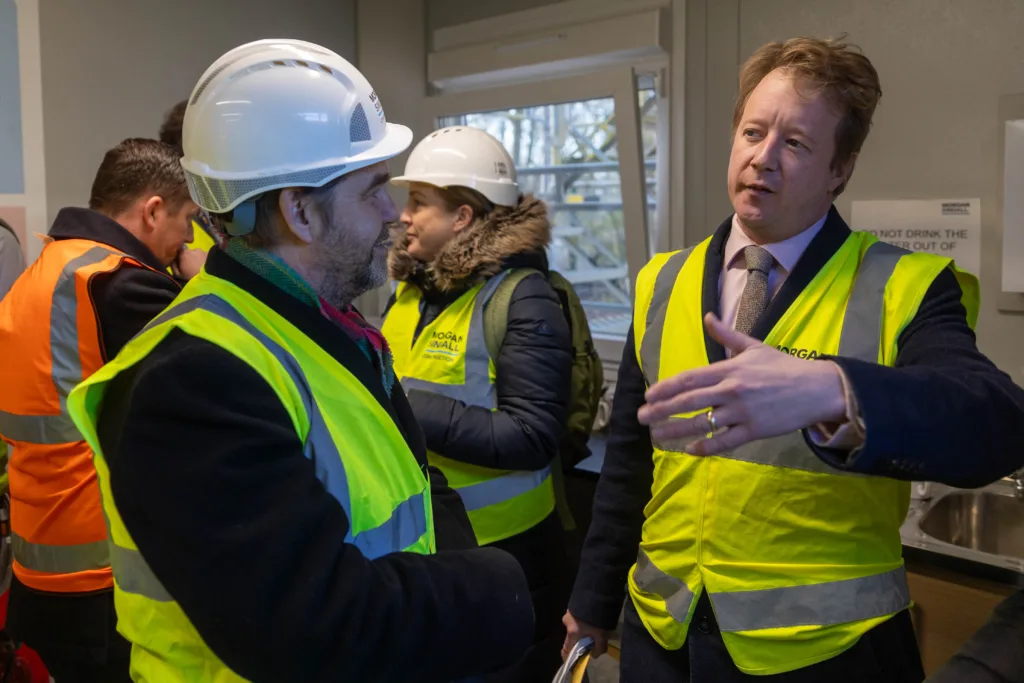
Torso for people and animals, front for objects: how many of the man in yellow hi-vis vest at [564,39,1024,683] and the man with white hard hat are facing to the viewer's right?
1

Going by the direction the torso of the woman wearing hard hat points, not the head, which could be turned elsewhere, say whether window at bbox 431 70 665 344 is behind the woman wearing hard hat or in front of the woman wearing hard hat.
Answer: behind

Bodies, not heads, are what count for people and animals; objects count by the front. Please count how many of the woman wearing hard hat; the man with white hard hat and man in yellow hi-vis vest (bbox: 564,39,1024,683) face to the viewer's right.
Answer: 1

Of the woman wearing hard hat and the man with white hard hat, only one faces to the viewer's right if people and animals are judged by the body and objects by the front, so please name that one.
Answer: the man with white hard hat

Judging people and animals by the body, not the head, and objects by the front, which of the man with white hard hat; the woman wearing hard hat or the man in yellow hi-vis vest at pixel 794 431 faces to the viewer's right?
the man with white hard hat

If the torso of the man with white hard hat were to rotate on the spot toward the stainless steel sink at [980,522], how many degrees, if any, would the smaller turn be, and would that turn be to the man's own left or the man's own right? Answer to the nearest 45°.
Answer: approximately 45° to the man's own left

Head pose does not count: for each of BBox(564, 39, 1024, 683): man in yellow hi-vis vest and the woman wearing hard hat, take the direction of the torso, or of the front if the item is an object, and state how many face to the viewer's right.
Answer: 0

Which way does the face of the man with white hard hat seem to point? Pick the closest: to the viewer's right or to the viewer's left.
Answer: to the viewer's right

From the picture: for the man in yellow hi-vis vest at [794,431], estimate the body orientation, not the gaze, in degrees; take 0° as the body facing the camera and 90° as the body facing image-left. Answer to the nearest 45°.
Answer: approximately 45°

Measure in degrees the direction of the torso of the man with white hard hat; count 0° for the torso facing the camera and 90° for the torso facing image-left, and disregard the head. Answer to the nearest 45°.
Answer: approximately 270°
